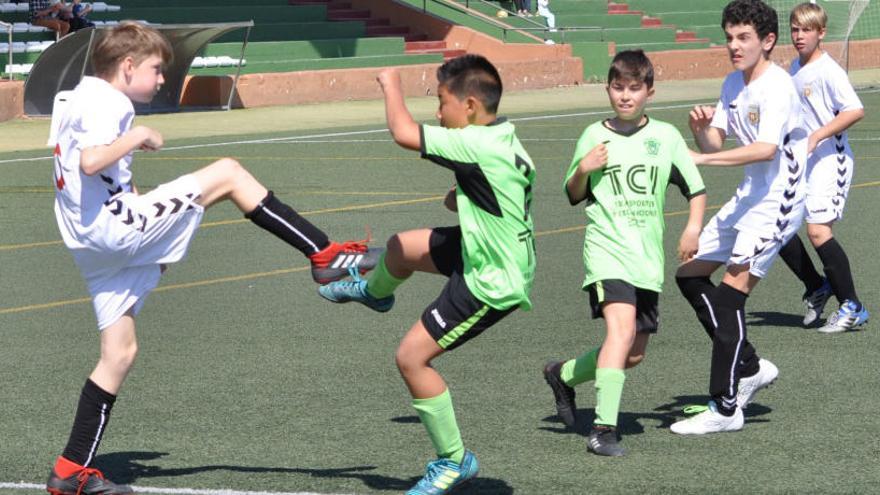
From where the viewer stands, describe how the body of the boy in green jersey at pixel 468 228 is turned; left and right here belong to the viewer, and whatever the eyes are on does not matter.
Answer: facing to the left of the viewer

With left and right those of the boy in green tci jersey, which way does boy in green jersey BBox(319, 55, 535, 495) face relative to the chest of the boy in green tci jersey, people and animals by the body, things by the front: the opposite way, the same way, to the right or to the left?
to the right

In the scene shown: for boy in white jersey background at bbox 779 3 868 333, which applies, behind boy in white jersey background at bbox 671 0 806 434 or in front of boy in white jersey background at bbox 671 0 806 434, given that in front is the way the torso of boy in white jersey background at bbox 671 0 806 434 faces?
behind

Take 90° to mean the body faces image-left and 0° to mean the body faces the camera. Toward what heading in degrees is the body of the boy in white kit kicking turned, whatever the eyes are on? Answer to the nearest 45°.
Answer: approximately 270°

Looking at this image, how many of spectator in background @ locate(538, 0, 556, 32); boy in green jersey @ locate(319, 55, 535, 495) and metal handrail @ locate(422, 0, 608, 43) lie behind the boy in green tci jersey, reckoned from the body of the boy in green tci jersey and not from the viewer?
2

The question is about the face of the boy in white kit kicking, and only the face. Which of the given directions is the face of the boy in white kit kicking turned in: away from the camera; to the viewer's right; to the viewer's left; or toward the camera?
to the viewer's right

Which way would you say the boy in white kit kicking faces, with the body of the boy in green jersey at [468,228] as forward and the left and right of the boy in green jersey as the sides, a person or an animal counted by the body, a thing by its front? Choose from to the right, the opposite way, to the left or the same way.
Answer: the opposite way
